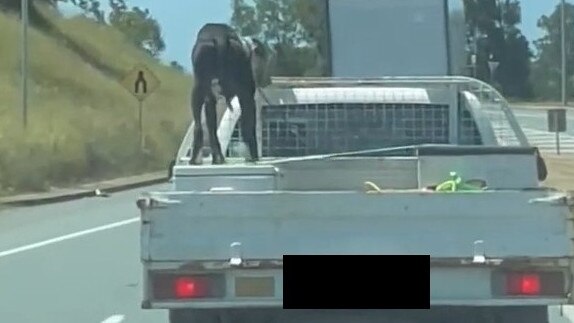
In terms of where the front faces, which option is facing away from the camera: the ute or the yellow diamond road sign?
the ute

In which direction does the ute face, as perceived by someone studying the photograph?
facing away from the viewer

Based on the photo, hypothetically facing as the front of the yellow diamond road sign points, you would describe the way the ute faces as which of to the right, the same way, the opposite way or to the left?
the opposite way

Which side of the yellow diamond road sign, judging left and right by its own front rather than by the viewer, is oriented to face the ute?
front

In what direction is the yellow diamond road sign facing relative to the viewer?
toward the camera

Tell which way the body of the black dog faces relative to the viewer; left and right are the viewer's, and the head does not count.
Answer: facing away from the viewer and to the right of the viewer

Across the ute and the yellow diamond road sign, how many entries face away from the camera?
1

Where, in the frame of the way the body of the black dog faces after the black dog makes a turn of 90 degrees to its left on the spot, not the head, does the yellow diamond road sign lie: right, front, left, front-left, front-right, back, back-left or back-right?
front-right
